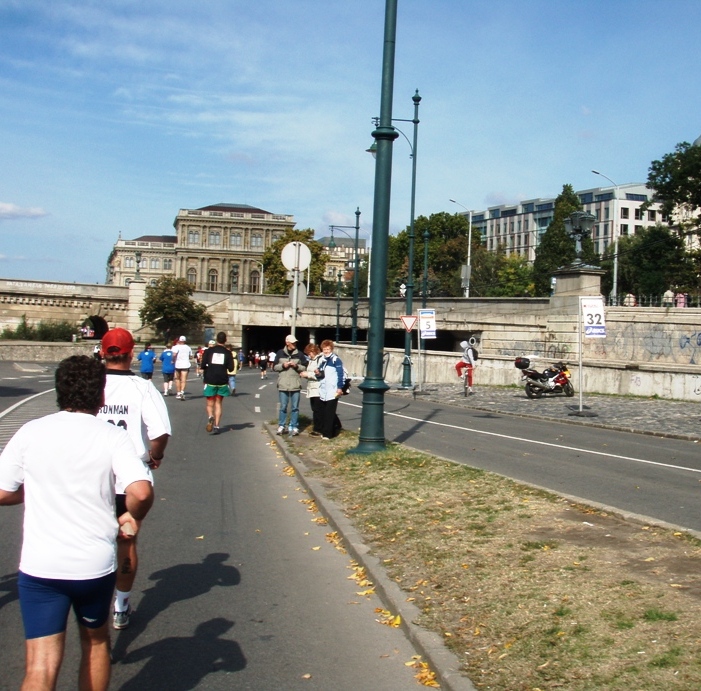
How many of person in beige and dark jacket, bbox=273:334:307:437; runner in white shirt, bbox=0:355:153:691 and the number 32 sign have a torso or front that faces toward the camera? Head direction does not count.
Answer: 2

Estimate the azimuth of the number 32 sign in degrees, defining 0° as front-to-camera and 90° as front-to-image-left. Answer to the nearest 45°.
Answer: approximately 0°

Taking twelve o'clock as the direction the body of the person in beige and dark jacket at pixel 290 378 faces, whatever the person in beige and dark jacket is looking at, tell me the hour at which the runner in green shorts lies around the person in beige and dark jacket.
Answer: The runner in green shorts is roughly at 4 o'clock from the person in beige and dark jacket.

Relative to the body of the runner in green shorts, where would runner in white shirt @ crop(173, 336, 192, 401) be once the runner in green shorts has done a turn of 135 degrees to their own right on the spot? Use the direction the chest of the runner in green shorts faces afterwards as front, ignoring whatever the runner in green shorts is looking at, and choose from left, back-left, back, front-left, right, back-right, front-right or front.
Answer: back-left

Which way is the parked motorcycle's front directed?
to the viewer's right

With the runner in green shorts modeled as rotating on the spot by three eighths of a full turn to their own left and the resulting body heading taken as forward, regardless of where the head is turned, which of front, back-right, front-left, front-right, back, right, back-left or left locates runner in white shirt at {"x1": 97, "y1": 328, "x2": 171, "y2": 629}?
front-left

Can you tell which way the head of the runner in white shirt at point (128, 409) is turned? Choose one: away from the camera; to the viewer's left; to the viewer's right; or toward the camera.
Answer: away from the camera

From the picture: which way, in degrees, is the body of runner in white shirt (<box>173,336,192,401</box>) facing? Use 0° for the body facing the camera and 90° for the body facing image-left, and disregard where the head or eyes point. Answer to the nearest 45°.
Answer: approximately 180°

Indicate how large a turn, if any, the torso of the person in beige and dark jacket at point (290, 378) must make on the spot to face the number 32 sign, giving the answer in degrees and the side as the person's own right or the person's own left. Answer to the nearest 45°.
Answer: approximately 135° to the person's own left

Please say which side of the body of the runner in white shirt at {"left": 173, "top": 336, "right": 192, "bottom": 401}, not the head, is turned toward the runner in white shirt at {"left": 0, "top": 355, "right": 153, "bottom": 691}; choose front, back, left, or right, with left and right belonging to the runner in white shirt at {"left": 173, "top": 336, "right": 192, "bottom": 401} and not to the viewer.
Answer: back

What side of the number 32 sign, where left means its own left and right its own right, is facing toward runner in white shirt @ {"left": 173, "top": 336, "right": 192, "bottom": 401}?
right

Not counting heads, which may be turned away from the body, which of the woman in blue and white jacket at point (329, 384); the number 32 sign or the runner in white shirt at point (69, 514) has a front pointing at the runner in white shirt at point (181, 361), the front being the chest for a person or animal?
the runner in white shirt at point (69, 514)

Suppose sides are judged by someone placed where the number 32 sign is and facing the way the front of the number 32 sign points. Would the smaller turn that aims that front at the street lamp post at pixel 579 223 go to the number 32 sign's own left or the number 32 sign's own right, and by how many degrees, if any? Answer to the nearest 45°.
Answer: approximately 180°

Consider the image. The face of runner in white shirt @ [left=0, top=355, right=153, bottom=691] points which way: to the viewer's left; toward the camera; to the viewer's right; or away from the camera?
away from the camera

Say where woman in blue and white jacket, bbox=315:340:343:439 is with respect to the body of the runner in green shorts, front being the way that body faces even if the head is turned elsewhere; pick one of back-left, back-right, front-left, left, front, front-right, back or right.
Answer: back-right

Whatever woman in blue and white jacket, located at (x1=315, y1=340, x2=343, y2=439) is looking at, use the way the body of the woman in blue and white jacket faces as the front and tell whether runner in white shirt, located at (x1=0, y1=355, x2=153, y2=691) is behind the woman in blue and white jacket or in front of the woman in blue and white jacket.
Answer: in front

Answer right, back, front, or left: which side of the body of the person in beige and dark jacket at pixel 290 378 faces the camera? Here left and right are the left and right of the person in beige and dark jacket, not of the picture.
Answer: front

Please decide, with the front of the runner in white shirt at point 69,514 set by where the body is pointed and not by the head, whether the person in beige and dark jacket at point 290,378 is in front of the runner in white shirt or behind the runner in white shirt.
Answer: in front
